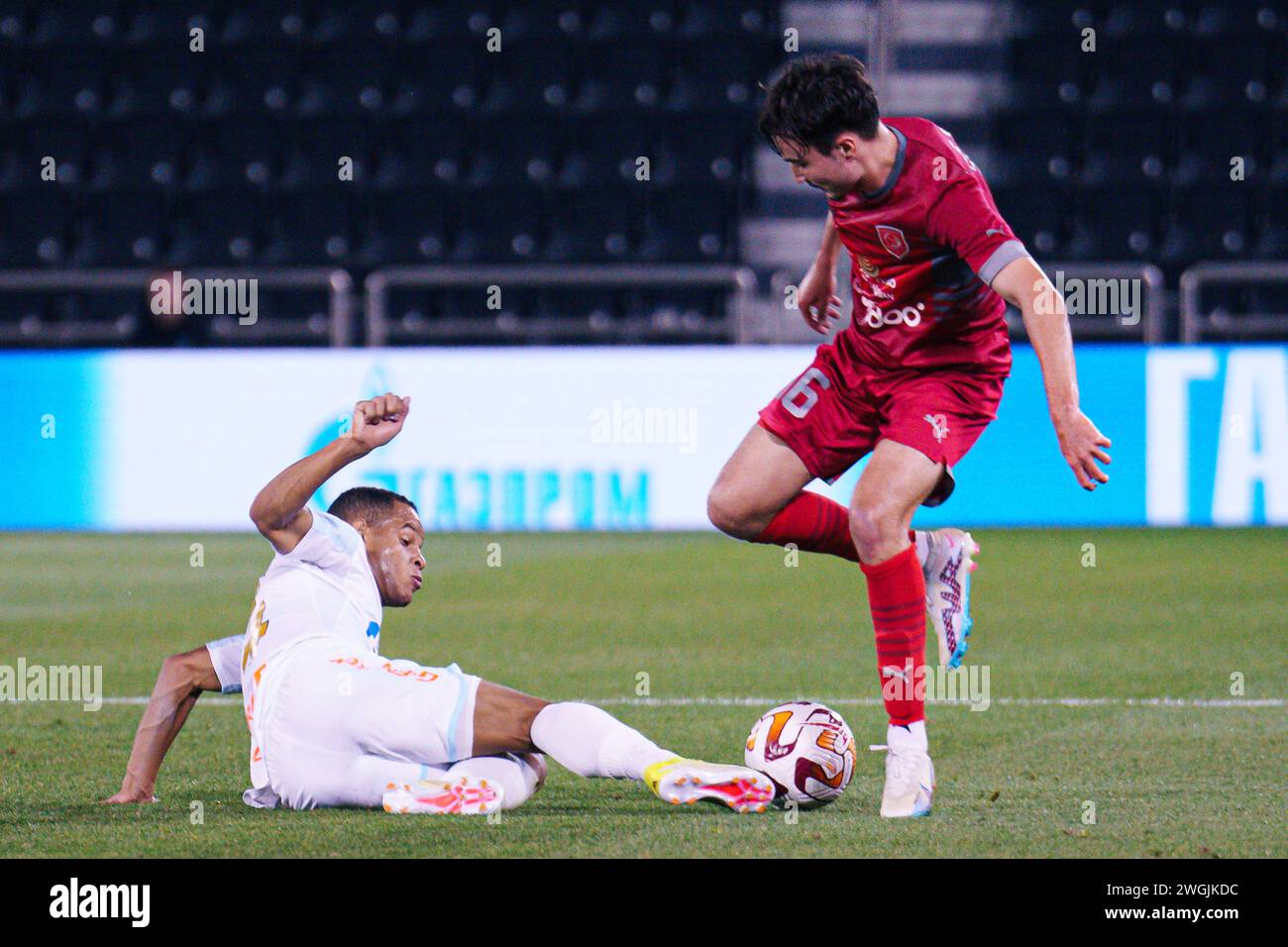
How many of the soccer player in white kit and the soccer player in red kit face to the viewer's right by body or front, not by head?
1

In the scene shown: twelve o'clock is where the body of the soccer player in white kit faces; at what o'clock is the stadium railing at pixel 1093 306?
The stadium railing is roughly at 10 o'clock from the soccer player in white kit.

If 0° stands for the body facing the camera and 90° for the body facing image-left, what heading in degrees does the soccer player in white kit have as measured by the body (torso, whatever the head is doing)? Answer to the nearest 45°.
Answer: approximately 270°

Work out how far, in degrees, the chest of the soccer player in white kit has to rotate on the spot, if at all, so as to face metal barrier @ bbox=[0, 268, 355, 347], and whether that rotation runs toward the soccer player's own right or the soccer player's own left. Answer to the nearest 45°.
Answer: approximately 90° to the soccer player's own left

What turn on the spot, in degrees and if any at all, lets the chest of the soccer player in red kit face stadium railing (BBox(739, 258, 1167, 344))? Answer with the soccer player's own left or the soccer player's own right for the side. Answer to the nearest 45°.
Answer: approximately 135° to the soccer player's own right

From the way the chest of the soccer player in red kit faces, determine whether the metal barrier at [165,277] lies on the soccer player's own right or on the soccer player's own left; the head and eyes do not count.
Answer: on the soccer player's own right

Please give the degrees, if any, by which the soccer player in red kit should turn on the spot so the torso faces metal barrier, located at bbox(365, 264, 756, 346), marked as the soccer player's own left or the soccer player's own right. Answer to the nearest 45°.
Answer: approximately 135° to the soccer player's own right

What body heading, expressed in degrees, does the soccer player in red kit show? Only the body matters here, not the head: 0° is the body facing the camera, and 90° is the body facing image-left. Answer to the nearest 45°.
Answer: approximately 45°
